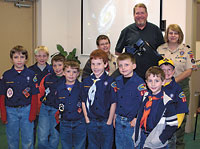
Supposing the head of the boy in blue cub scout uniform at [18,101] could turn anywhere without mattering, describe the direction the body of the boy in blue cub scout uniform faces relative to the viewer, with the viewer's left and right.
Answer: facing the viewer

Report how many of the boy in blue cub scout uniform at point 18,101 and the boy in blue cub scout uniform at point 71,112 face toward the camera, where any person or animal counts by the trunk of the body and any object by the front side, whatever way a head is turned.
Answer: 2

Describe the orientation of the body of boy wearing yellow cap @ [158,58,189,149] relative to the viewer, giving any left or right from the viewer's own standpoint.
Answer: facing the viewer and to the left of the viewer

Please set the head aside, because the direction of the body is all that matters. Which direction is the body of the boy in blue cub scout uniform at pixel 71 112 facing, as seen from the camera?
toward the camera

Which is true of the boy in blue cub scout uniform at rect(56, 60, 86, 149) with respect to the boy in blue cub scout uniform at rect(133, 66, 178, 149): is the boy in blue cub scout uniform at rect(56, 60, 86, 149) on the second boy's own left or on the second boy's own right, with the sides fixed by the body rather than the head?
on the second boy's own right
